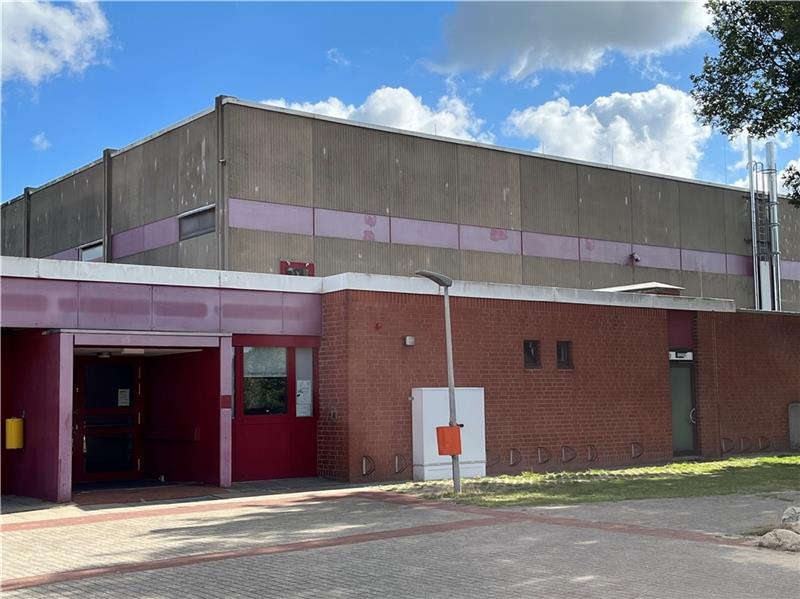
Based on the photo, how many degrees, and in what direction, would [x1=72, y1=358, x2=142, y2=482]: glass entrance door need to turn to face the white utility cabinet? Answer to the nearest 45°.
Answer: approximately 90° to its left

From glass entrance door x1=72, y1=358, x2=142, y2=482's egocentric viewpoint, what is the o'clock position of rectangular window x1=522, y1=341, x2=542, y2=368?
The rectangular window is roughly at 9 o'clock from the glass entrance door.

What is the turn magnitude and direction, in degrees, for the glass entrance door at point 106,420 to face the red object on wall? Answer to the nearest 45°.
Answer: approximately 135° to its left

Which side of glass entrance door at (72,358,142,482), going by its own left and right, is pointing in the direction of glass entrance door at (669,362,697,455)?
left

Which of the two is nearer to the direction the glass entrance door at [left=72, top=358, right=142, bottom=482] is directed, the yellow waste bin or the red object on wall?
the yellow waste bin

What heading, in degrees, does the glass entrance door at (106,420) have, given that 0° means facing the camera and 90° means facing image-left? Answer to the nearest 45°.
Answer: approximately 0°

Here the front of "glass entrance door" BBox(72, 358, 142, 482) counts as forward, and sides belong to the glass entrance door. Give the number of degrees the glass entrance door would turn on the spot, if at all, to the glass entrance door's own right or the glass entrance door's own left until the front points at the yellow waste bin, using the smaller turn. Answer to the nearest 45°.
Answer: approximately 45° to the glass entrance door's own right

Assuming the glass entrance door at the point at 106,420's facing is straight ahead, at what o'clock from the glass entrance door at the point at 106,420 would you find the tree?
The tree is roughly at 9 o'clock from the glass entrance door.
